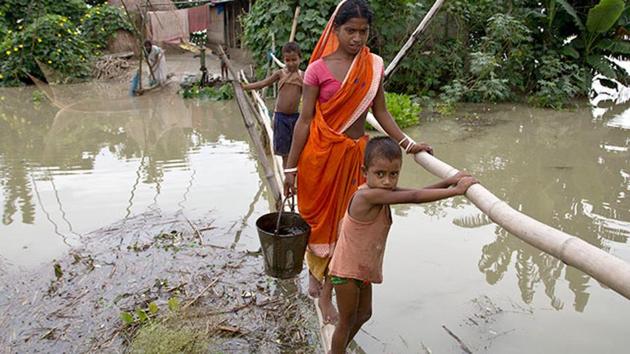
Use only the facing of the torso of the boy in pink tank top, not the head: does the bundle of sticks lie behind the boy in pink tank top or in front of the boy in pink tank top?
behind

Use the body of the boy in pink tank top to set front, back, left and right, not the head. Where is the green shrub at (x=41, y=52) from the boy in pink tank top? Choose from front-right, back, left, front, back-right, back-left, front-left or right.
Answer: back

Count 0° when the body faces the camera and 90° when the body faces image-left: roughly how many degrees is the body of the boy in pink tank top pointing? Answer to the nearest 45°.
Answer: approximately 315°

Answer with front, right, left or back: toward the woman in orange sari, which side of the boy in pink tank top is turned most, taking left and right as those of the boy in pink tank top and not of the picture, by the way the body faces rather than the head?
back

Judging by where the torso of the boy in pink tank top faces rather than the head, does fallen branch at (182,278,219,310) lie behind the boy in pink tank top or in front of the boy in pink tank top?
behind

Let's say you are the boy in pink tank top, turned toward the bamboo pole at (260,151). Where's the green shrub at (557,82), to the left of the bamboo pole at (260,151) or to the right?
right

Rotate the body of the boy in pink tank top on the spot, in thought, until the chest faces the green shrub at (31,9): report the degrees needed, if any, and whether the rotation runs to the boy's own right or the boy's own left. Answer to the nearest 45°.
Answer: approximately 180°

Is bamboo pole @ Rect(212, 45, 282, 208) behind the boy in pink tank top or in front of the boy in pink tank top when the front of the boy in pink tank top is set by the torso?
behind

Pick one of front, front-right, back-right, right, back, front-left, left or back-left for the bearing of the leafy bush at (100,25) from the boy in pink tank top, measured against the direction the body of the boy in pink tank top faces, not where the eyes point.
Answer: back
